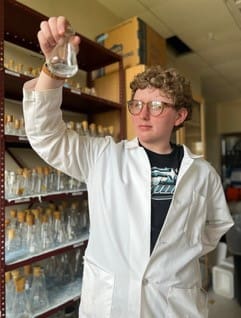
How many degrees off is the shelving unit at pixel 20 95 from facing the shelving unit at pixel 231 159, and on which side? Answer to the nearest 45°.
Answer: approximately 90° to its left

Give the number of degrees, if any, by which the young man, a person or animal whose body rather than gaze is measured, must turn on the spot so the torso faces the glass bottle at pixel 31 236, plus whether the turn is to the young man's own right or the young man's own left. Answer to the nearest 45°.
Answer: approximately 135° to the young man's own right

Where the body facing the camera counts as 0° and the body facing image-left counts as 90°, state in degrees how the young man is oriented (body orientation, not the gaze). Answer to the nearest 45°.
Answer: approximately 0°

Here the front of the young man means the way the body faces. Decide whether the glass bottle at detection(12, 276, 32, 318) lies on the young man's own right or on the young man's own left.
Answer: on the young man's own right

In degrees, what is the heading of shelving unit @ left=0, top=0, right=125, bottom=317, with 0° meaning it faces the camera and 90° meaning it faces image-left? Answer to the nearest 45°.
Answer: approximately 315°

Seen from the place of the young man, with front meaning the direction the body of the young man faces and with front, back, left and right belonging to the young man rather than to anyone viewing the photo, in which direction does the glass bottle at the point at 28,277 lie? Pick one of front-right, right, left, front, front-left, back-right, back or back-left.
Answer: back-right

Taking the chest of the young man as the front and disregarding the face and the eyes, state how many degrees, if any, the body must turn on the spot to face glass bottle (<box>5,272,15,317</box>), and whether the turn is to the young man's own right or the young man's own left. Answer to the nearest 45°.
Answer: approximately 135° to the young man's own right
